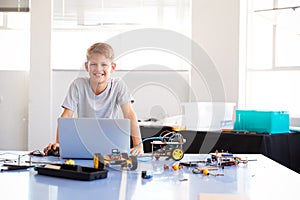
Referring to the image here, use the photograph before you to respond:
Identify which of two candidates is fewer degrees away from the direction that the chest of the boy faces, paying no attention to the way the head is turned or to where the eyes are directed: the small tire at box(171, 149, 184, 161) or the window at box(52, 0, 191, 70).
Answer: the small tire

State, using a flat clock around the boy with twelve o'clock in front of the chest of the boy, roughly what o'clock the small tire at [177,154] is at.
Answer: The small tire is roughly at 11 o'clock from the boy.

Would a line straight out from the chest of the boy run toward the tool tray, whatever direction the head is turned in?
yes

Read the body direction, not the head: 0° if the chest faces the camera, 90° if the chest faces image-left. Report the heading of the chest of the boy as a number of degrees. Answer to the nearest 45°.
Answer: approximately 0°

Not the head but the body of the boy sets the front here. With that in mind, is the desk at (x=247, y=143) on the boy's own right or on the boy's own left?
on the boy's own left

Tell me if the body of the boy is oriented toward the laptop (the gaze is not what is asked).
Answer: yes

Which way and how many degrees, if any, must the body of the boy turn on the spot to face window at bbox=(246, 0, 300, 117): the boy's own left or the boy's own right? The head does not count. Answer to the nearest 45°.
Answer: approximately 135° to the boy's own left

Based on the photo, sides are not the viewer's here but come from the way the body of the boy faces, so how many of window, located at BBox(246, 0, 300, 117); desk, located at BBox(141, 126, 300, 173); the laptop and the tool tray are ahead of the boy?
2
